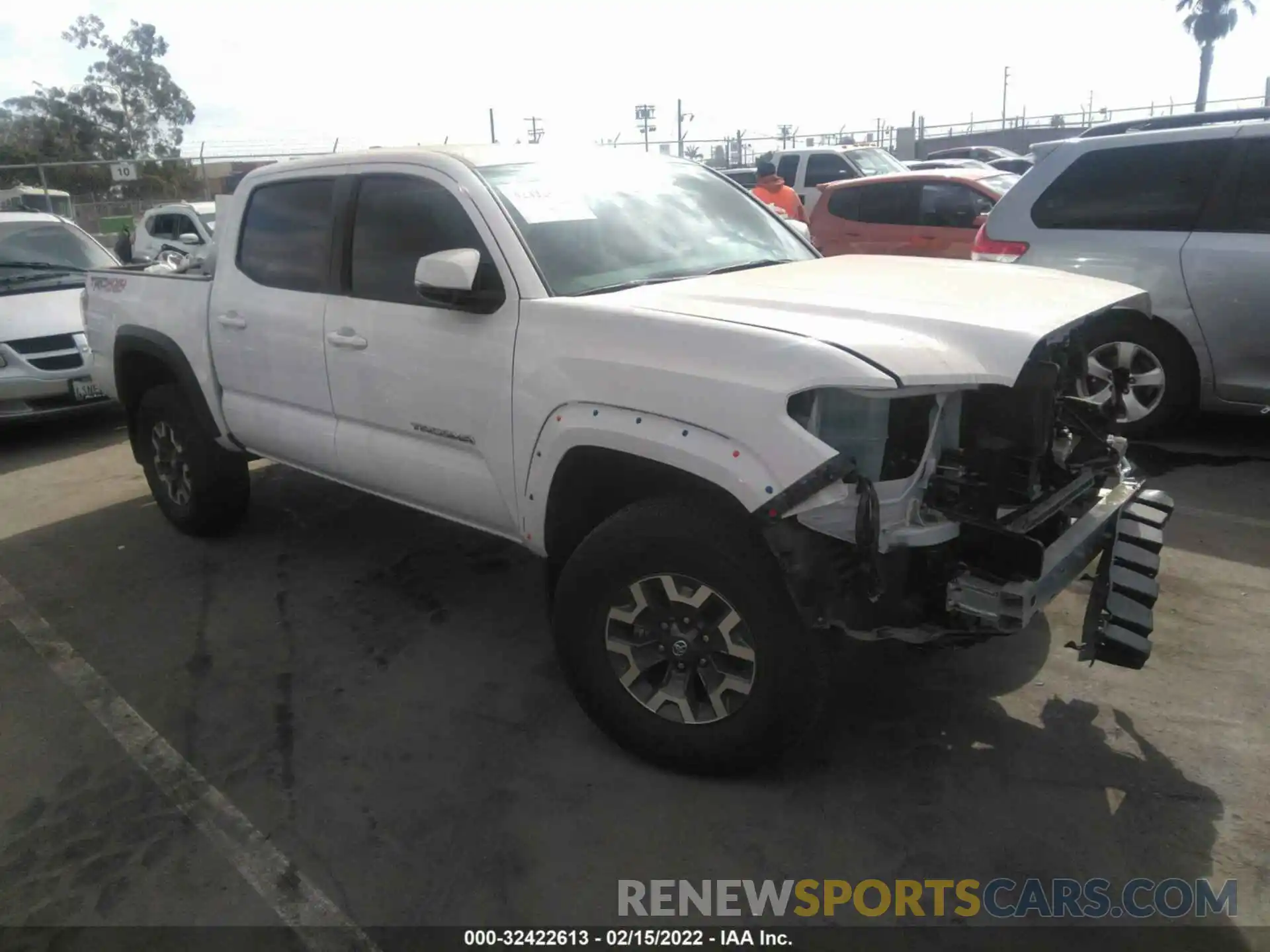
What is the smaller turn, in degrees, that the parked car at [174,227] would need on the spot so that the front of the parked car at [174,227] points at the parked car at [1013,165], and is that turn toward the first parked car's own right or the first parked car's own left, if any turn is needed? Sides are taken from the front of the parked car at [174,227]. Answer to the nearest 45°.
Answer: approximately 45° to the first parked car's own left

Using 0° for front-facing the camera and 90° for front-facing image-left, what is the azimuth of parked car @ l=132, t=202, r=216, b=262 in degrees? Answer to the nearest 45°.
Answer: approximately 315°

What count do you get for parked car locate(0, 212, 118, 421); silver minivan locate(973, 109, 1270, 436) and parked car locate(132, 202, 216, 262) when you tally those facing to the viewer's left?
0

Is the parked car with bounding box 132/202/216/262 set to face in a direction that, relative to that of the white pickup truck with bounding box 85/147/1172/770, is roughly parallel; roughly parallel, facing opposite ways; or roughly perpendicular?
roughly parallel

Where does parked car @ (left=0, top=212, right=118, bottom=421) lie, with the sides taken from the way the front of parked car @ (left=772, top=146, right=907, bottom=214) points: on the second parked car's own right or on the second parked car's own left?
on the second parked car's own right

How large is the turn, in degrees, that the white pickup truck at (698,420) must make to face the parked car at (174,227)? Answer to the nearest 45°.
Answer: approximately 180°

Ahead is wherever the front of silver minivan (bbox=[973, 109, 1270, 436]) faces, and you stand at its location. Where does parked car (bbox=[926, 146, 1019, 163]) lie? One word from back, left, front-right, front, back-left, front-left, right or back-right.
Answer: left

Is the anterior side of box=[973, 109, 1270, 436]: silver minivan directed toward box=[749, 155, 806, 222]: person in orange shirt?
no

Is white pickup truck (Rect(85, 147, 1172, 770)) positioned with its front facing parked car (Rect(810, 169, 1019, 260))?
no

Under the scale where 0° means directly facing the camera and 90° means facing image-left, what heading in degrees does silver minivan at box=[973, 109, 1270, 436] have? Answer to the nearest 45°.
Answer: approximately 270°

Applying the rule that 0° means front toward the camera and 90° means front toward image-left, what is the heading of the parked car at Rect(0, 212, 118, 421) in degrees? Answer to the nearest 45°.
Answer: approximately 315°

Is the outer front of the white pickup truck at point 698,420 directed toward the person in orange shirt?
no
